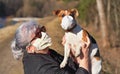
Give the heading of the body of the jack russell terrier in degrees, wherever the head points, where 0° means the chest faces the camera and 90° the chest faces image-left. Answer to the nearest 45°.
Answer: approximately 45°

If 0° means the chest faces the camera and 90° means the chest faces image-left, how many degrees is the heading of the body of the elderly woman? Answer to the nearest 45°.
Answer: approximately 270°
